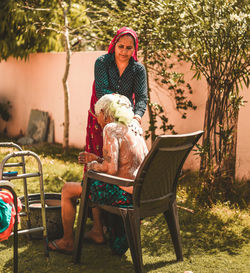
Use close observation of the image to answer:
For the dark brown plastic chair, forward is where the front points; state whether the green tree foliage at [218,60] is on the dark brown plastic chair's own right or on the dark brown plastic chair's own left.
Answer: on the dark brown plastic chair's own right

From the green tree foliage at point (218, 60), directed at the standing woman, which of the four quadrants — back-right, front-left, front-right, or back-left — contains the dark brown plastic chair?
front-left

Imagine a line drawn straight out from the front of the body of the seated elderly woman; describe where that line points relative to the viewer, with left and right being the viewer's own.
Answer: facing away from the viewer and to the left of the viewer

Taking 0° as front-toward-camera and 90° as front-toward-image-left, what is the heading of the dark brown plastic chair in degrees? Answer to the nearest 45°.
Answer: approximately 135°

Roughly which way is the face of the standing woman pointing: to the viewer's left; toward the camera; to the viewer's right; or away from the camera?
toward the camera

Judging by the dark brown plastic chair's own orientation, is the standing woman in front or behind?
in front

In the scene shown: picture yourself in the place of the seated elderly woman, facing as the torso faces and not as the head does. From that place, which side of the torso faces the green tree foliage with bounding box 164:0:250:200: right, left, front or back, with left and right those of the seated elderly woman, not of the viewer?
right

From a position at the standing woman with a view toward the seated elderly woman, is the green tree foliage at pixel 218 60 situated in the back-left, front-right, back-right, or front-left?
back-left

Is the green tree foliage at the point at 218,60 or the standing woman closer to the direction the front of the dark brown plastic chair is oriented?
the standing woman

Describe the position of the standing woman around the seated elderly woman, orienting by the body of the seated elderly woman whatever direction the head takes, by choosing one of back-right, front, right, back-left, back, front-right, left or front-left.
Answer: front-right

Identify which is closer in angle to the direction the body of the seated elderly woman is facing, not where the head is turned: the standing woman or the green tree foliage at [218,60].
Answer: the standing woman
